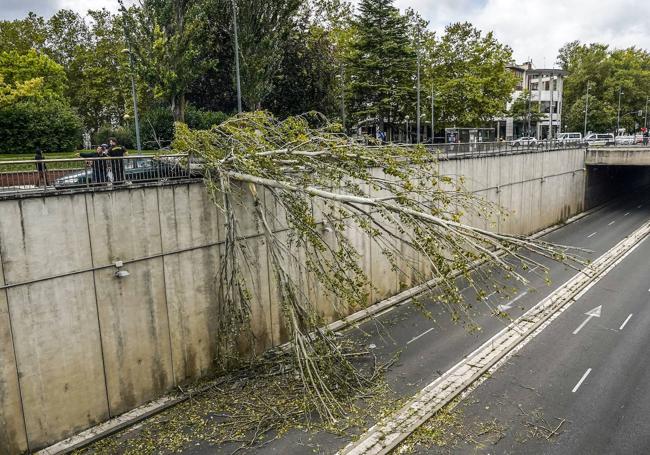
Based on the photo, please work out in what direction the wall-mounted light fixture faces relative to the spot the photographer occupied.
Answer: facing the viewer and to the right of the viewer

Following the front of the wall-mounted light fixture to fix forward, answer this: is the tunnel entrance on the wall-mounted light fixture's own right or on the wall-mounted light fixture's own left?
on the wall-mounted light fixture's own left

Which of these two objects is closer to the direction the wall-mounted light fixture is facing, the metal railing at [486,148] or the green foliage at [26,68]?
the metal railing

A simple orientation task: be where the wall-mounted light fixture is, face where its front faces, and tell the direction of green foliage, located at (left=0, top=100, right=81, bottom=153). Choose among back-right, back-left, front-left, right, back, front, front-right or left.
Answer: back-left

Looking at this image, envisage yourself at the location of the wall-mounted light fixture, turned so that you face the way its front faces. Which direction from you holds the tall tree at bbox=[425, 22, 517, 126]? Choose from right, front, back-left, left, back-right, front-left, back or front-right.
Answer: left

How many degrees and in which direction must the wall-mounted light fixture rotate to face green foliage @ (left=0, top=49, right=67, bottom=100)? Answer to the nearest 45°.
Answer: approximately 135° to its left

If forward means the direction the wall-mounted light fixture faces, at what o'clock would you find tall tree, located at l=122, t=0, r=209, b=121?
The tall tree is roughly at 8 o'clock from the wall-mounted light fixture.

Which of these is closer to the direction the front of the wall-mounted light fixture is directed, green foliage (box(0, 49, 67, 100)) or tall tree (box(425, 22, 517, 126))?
the tall tree
